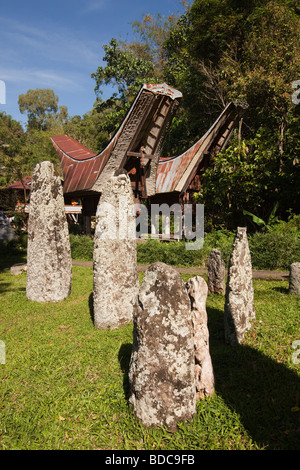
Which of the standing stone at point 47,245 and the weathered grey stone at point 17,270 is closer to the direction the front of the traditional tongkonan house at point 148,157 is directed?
the standing stone

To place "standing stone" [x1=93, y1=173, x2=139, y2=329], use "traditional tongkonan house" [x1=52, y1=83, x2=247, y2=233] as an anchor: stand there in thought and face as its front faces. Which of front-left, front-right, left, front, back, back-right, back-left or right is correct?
front-right

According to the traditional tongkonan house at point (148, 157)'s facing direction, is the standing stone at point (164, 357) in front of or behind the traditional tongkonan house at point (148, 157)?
in front
